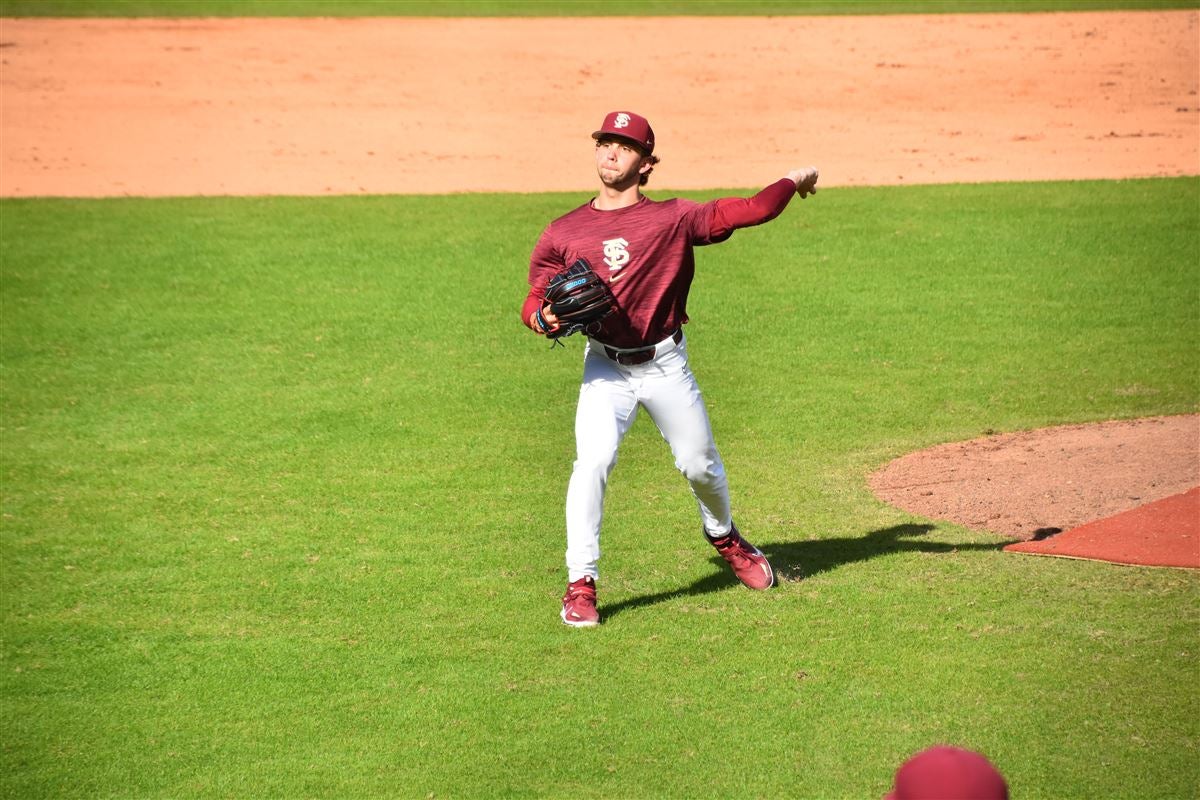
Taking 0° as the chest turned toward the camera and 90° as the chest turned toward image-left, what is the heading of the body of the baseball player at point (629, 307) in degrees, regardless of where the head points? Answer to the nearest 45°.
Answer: approximately 0°
